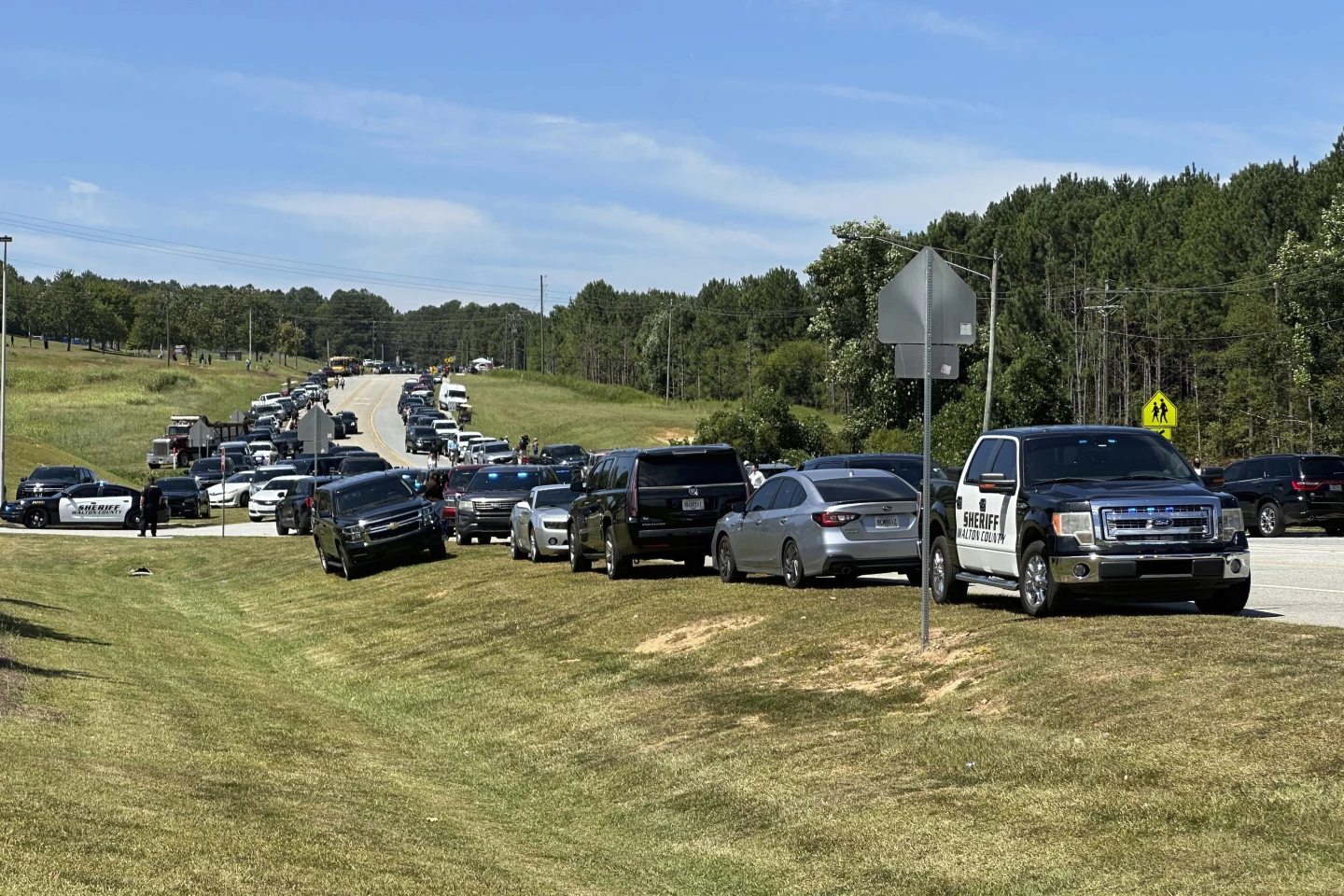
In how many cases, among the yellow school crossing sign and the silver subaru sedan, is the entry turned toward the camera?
1

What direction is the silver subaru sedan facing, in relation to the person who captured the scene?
facing away from the viewer and to the left of the viewer

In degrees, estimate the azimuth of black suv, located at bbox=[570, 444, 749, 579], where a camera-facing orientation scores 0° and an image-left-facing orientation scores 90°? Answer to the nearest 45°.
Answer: approximately 135°

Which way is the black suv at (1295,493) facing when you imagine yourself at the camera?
facing away from the viewer and to the left of the viewer

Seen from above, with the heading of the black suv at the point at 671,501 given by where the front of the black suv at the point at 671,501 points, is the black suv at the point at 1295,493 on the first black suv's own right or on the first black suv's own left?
on the first black suv's own right

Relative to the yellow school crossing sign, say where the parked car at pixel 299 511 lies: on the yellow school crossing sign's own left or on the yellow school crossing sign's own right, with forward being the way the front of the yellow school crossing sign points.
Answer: on the yellow school crossing sign's own right

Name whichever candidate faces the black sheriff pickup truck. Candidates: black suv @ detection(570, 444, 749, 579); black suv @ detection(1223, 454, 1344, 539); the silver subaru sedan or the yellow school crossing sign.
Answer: the yellow school crossing sign

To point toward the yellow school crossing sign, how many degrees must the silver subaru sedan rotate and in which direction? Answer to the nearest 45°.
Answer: approximately 45° to its right
